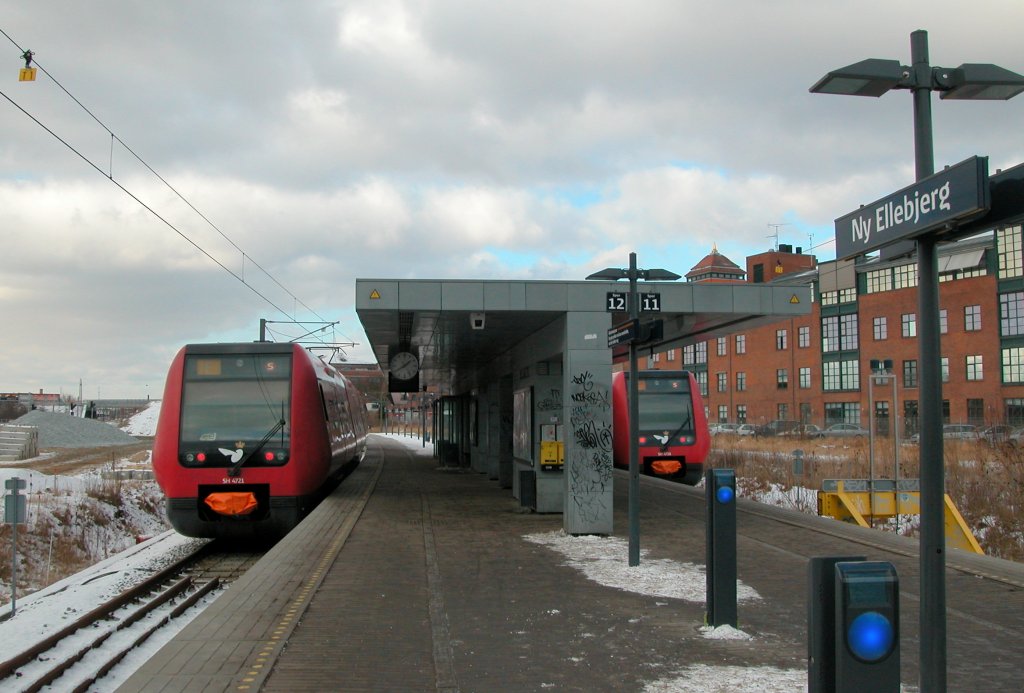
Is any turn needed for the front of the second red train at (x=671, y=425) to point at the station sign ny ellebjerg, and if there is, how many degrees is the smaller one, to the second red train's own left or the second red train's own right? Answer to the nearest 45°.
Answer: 0° — it already faces it

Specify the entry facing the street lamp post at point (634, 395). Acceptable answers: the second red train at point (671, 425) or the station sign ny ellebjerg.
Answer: the second red train

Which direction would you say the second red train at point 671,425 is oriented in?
toward the camera

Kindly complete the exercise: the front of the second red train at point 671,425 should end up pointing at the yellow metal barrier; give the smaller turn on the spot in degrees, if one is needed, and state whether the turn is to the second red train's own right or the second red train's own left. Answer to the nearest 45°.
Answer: approximately 45° to the second red train's own left

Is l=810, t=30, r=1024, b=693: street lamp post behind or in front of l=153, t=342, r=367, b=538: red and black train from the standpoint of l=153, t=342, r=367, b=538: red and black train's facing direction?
in front

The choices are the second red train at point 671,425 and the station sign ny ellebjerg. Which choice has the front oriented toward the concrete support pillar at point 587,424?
the second red train

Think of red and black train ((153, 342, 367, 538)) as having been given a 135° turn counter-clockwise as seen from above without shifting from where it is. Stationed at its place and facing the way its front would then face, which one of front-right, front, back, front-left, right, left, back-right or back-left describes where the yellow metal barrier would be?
front-right

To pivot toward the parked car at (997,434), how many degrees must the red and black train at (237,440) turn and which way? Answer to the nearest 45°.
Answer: approximately 135° to its left

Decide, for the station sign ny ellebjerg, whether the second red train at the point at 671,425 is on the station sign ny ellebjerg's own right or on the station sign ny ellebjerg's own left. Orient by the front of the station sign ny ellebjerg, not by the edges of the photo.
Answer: on the station sign ny ellebjerg's own right

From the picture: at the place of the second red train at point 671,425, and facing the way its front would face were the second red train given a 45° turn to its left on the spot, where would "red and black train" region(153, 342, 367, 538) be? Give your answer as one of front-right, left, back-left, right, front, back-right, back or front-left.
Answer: right

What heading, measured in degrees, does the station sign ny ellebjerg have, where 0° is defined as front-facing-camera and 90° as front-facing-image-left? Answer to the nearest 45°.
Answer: approximately 45°

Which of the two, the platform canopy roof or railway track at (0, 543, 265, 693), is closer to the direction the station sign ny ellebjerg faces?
the railway track

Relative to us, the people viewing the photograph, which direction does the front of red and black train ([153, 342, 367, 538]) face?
facing the viewer

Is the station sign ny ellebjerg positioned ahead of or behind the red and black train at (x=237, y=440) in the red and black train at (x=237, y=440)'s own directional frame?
ahead

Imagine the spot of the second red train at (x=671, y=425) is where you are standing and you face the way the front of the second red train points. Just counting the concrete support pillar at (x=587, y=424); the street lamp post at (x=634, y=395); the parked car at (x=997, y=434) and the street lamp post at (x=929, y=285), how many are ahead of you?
3
